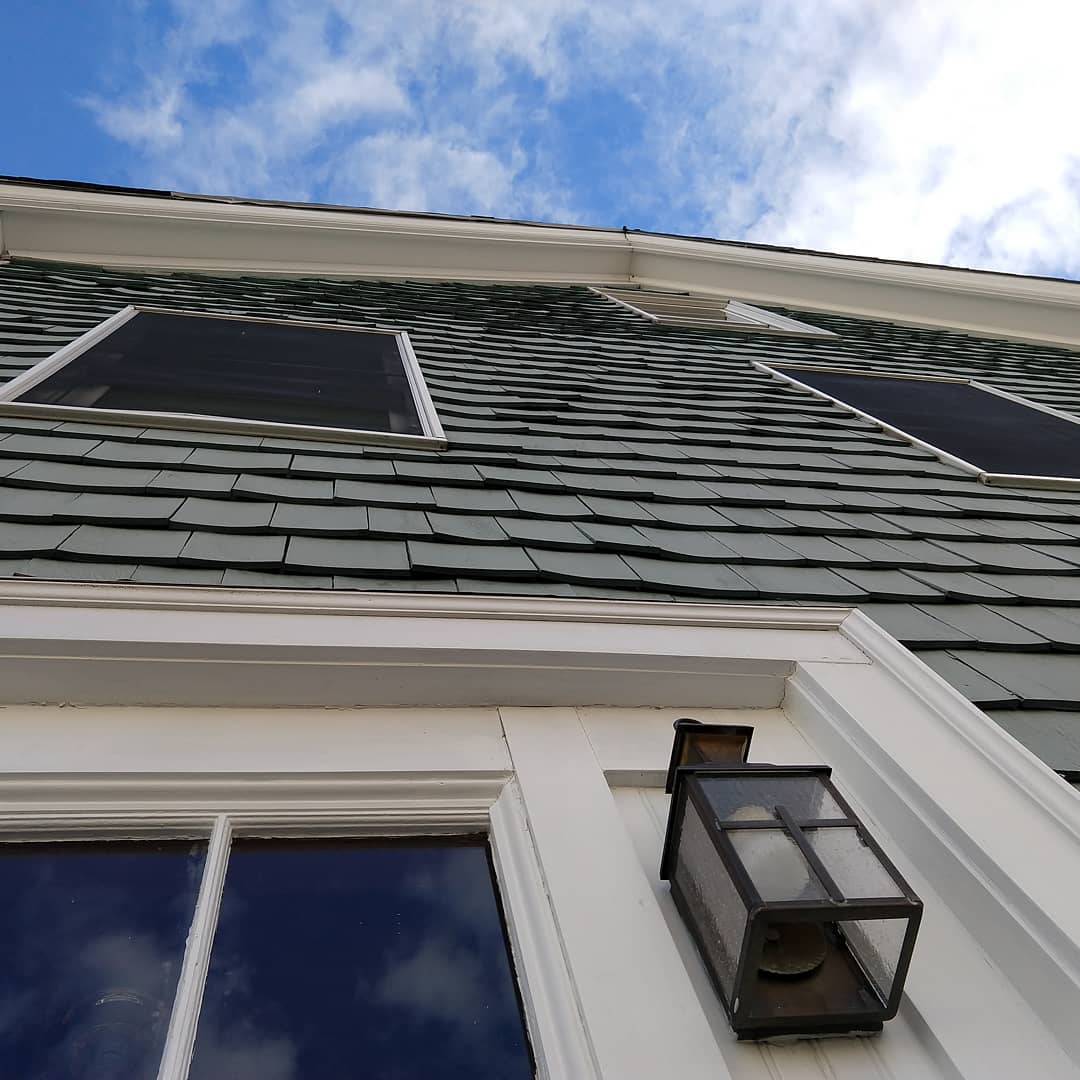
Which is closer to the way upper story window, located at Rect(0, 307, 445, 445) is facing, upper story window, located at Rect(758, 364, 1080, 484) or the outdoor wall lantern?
the outdoor wall lantern

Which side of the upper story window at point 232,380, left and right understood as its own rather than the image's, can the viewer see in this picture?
front

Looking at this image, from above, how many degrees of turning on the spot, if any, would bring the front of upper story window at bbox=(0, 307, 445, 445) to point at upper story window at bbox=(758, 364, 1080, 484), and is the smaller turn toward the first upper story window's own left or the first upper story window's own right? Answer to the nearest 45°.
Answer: approximately 90° to the first upper story window's own left

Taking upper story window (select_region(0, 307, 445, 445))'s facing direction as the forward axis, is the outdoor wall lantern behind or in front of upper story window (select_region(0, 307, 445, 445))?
in front
